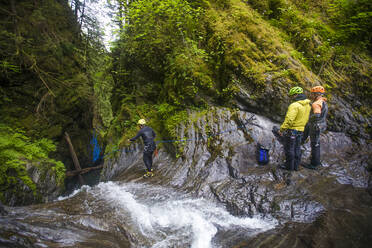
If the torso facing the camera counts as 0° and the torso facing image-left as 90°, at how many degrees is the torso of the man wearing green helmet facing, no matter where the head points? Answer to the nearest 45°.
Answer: approximately 135°
